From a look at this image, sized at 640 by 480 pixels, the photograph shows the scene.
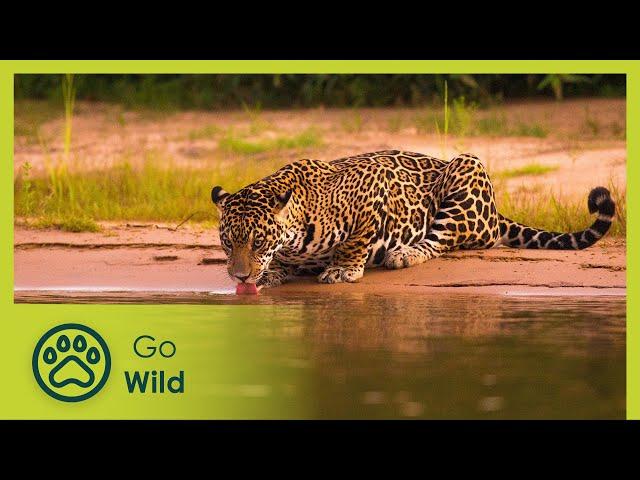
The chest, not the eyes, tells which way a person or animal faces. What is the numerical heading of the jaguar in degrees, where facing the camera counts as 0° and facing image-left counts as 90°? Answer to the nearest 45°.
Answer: approximately 45°

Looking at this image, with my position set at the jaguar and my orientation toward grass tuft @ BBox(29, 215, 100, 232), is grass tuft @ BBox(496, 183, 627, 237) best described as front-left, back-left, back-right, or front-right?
back-right

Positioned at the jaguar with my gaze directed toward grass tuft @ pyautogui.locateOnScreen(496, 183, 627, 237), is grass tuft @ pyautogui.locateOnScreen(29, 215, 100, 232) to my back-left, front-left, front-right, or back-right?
back-left

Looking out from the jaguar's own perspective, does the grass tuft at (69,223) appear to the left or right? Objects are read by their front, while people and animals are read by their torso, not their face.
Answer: on its right

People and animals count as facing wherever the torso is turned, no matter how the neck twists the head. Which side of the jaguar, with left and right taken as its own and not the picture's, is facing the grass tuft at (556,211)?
back
